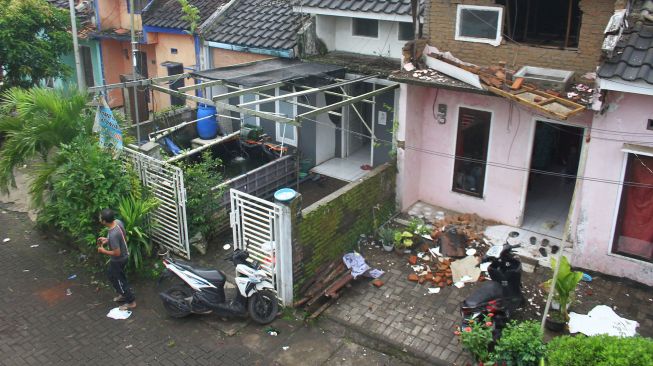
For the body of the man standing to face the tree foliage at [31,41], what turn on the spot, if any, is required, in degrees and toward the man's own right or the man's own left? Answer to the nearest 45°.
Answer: approximately 90° to the man's own right

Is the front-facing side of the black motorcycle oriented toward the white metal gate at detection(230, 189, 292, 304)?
no

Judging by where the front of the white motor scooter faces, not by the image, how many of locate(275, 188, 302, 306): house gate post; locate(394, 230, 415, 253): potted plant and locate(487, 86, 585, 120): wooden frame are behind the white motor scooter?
0

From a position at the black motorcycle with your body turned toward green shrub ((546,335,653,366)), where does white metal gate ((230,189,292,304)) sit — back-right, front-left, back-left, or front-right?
back-right

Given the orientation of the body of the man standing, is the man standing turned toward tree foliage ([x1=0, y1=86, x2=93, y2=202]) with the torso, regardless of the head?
no

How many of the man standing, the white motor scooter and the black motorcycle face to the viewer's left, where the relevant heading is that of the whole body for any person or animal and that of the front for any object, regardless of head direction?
1

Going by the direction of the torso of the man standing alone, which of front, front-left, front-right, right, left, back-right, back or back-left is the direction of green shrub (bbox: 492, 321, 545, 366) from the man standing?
back-left

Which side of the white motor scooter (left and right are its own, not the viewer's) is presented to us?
right

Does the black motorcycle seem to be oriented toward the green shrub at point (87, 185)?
no

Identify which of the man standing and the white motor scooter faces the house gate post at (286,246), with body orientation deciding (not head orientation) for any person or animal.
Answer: the white motor scooter

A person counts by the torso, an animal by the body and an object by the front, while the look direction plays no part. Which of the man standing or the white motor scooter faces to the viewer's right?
the white motor scooter

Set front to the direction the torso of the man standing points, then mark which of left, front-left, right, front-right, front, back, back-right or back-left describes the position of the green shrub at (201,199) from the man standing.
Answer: back-right

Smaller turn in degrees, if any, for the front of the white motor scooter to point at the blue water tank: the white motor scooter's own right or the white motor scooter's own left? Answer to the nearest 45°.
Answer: approximately 90° to the white motor scooter's own left
